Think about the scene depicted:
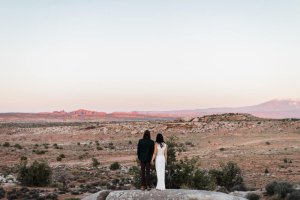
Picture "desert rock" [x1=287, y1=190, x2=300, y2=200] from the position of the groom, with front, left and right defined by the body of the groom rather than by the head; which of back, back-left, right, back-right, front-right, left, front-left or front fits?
front-right

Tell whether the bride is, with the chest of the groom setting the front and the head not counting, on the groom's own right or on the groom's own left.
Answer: on the groom's own right

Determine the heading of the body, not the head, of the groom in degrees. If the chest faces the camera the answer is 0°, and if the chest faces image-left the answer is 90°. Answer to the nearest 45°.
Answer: approximately 180°

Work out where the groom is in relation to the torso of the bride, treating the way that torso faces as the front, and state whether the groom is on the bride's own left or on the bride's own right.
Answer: on the bride's own left

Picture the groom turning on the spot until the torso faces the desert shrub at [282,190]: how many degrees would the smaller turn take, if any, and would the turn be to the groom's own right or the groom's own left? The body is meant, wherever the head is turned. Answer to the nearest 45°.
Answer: approximately 45° to the groom's own right

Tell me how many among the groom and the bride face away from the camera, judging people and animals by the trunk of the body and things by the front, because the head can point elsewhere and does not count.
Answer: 2

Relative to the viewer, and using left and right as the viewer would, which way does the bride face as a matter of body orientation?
facing away from the viewer
